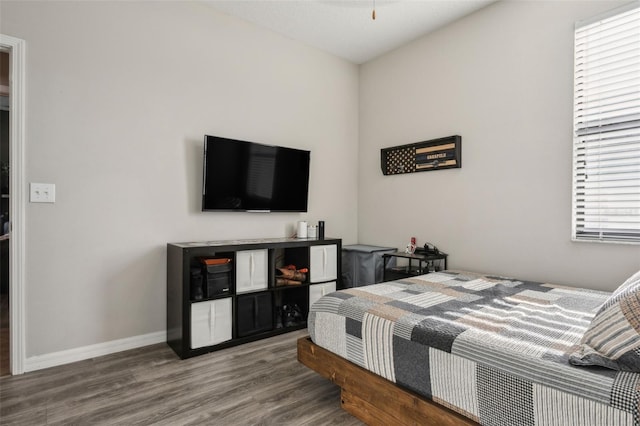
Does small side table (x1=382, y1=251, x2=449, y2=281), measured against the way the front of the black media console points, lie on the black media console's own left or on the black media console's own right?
on the black media console's own left

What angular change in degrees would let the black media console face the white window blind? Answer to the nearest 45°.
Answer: approximately 45° to its left

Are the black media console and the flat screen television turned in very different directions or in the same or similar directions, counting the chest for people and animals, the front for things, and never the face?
same or similar directions

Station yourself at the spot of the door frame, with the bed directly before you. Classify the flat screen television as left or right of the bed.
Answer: left

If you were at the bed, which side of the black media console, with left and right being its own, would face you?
front

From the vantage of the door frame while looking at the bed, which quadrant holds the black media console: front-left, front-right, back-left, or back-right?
front-left

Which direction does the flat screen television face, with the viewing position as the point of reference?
facing the viewer and to the right of the viewer

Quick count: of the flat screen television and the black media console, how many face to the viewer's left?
0

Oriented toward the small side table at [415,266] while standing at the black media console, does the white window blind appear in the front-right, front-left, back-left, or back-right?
front-right

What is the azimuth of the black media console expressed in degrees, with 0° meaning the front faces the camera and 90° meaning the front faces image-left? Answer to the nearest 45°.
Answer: approximately 315°

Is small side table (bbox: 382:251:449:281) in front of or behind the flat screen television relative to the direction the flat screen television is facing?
in front

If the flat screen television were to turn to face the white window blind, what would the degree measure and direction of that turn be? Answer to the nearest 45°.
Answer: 0° — it already faces it
